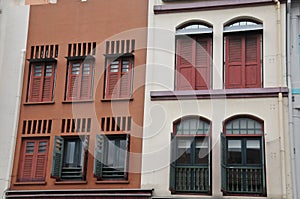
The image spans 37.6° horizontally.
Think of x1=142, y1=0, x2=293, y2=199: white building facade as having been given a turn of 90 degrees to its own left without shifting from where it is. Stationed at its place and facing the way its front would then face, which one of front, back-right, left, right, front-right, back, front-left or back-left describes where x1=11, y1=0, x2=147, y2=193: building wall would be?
back

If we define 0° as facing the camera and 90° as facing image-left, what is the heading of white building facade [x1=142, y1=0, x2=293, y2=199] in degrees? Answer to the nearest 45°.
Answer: approximately 0°
